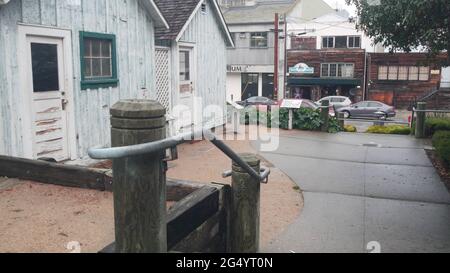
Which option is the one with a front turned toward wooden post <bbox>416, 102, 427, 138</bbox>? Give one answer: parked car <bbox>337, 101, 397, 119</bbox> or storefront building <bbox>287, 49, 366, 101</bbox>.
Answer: the storefront building

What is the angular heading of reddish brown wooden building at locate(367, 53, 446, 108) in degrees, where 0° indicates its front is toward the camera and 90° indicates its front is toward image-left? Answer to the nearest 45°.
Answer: approximately 0°

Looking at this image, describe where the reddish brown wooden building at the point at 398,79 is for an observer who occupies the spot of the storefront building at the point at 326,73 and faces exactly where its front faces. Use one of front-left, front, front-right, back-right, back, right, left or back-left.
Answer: left

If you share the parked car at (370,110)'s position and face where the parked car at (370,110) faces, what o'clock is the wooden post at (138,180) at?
The wooden post is roughly at 9 o'clock from the parked car.

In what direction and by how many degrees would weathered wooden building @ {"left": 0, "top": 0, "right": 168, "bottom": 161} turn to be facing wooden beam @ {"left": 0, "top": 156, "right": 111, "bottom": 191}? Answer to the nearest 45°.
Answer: approximately 45° to its right

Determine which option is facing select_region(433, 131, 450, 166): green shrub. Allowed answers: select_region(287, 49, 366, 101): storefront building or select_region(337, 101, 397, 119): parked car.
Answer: the storefront building

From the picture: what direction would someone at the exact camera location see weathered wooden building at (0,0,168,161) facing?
facing the viewer and to the right of the viewer

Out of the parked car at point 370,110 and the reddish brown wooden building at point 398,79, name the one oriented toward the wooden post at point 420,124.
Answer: the reddish brown wooden building

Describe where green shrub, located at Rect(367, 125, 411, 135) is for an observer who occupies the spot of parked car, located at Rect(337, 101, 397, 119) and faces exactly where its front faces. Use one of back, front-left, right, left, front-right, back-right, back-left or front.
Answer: left

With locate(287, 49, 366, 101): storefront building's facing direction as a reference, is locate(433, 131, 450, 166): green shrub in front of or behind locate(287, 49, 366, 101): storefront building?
in front

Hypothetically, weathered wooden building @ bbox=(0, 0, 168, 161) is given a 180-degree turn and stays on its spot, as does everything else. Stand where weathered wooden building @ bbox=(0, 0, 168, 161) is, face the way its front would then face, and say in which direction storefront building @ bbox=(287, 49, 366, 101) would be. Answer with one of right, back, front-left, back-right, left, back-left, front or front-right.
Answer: right

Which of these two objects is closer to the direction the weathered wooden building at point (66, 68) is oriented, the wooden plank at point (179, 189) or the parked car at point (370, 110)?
the wooden plank

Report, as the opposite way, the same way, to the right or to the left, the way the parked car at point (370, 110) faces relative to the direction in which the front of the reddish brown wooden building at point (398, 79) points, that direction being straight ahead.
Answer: to the right
